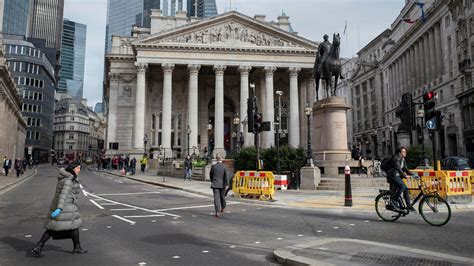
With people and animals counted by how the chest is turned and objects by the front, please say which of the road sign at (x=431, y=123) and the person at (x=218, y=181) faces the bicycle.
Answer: the road sign

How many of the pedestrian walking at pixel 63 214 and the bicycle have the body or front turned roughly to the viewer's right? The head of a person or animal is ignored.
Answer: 2

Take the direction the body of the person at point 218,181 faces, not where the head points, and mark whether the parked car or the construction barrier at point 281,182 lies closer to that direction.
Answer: the construction barrier

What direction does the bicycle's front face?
to the viewer's right

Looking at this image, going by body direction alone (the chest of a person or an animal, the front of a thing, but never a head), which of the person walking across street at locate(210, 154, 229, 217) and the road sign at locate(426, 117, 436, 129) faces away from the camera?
the person walking across street

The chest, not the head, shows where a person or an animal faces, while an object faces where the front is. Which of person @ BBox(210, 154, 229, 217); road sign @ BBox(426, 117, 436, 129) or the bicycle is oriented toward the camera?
the road sign

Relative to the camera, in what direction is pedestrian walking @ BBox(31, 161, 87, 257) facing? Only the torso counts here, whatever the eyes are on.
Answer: to the viewer's right

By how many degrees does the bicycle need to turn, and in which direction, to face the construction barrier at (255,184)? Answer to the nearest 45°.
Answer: approximately 135° to its left

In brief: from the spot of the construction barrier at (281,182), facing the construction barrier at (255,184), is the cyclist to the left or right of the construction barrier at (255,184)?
left

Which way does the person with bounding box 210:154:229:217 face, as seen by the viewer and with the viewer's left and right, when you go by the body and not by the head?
facing away from the viewer

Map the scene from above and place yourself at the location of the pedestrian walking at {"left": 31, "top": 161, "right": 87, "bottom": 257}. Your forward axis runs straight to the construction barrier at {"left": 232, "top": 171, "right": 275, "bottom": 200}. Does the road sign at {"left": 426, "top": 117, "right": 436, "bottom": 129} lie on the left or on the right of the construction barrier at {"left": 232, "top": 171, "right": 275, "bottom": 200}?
right

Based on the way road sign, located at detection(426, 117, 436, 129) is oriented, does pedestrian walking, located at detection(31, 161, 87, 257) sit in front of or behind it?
in front

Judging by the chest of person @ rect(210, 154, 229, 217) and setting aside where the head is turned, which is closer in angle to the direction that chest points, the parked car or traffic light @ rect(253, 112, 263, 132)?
the traffic light

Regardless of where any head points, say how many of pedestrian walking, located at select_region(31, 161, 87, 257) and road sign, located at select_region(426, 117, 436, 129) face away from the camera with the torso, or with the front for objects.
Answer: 0

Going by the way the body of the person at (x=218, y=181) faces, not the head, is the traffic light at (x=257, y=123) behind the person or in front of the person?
in front

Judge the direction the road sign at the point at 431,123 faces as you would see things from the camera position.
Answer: facing the viewer

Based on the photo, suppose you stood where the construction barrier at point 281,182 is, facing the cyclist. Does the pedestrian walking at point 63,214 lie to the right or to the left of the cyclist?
right

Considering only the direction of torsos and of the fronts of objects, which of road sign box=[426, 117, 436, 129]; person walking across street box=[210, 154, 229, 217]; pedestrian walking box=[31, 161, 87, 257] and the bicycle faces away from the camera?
the person walking across street
